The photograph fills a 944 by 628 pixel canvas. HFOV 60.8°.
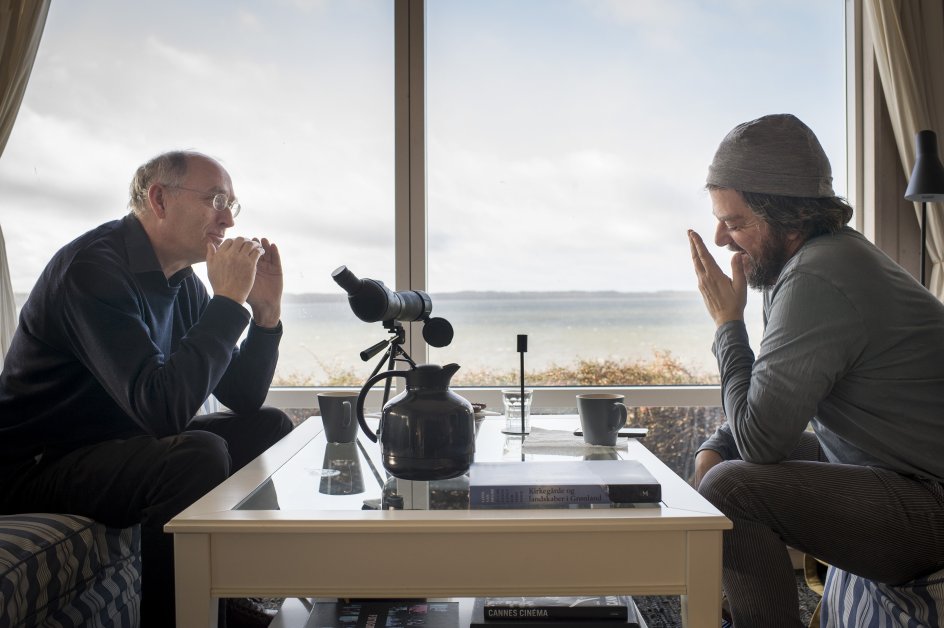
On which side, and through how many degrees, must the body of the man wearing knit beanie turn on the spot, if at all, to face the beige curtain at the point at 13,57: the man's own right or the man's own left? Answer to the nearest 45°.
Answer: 0° — they already face it

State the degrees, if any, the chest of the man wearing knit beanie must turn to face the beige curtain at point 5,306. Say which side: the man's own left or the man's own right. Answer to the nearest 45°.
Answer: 0° — they already face it

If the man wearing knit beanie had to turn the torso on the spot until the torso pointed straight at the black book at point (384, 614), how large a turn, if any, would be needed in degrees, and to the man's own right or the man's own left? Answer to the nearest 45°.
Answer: approximately 45° to the man's own left

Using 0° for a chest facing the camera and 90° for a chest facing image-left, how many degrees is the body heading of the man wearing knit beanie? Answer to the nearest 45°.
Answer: approximately 90°

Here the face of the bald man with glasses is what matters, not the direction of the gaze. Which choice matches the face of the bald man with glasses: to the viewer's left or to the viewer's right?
to the viewer's right

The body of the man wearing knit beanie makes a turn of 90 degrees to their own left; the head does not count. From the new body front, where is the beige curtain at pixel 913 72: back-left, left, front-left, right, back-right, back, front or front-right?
back

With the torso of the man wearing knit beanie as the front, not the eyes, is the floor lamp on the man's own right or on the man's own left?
on the man's own right

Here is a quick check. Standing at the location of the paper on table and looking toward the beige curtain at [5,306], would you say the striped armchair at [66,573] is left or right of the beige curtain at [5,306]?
left

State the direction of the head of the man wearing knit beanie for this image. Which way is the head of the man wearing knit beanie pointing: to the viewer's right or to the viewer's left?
to the viewer's left
